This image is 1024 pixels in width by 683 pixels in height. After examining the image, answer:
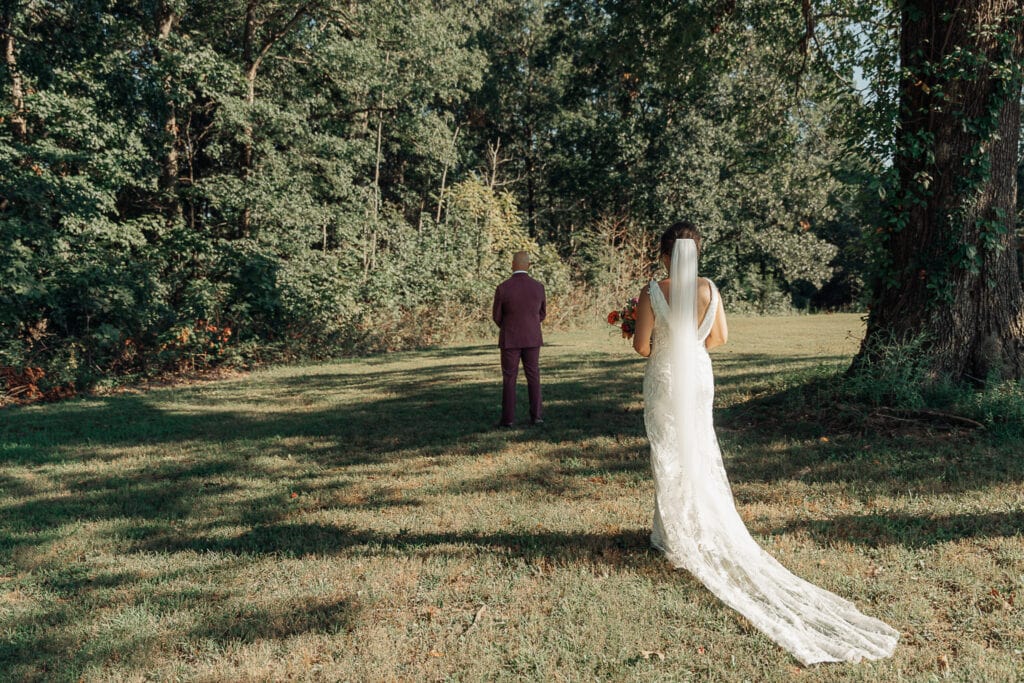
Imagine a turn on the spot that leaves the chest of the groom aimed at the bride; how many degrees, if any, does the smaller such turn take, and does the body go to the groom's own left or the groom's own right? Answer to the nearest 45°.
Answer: approximately 180°

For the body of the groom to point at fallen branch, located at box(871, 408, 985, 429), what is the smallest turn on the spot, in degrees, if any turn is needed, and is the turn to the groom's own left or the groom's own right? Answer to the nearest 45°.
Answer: approximately 90° to the groom's own right

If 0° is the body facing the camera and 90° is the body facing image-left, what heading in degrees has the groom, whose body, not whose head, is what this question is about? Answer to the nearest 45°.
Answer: approximately 180°

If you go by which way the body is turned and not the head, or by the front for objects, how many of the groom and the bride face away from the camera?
2

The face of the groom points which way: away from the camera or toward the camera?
away from the camera

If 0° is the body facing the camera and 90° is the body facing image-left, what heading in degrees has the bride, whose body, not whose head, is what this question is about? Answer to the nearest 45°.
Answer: approximately 180°

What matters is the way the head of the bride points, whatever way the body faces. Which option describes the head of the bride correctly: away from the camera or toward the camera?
away from the camera

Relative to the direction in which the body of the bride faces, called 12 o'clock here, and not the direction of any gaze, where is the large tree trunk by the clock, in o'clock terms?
The large tree trunk is roughly at 1 o'clock from the bride.
